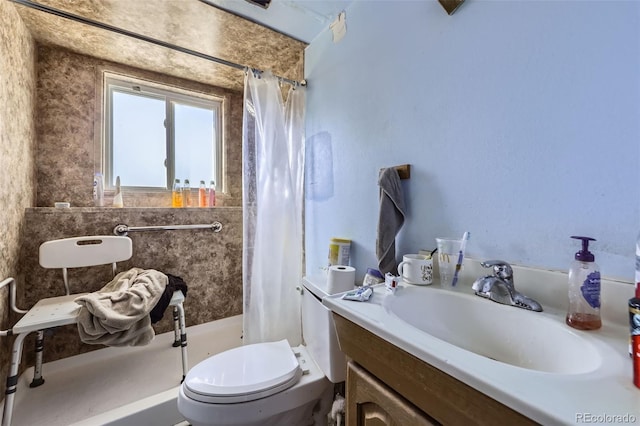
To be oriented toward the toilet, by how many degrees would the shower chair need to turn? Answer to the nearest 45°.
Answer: approximately 45° to its left

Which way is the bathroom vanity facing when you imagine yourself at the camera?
facing the viewer and to the left of the viewer

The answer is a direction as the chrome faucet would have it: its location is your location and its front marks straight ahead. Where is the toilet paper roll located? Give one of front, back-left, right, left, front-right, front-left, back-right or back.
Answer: front-right

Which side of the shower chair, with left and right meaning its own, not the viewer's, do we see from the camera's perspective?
front

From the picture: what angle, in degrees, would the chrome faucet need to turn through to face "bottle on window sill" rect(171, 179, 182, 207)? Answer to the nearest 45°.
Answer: approximately 45° to its right

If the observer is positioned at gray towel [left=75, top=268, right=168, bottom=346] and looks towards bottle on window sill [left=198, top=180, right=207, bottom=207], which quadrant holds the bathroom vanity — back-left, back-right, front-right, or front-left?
back-right

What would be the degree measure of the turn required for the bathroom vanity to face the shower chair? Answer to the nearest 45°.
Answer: approximately 45° to its right

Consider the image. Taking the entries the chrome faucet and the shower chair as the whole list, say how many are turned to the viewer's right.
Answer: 0

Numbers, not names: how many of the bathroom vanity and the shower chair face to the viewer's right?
0
